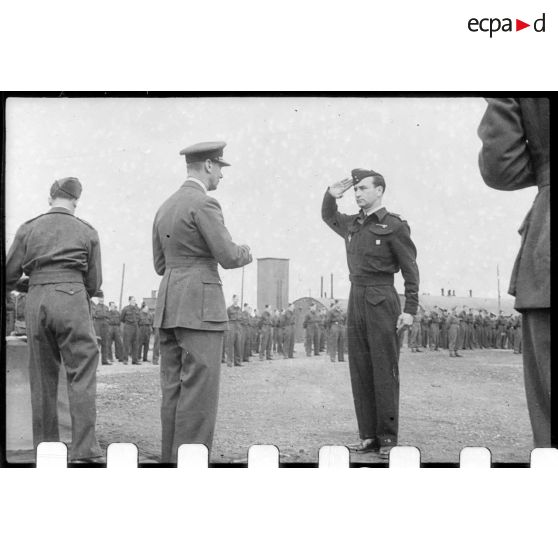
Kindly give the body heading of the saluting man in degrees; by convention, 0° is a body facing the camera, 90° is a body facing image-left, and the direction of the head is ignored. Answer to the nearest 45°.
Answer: approximately 45°

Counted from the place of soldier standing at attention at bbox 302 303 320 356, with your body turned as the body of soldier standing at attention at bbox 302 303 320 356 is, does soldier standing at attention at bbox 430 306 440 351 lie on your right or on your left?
on your left

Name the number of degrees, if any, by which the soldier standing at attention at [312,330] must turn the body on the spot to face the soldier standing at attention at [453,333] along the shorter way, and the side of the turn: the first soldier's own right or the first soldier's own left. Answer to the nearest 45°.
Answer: approximately 90° to the first soldier's own left

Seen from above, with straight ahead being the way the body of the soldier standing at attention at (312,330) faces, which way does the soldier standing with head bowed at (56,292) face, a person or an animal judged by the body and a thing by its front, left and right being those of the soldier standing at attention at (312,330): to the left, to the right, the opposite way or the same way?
the opposite way

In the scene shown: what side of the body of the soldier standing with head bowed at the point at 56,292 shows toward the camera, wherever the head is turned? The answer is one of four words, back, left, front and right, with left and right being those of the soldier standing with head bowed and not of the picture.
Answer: back

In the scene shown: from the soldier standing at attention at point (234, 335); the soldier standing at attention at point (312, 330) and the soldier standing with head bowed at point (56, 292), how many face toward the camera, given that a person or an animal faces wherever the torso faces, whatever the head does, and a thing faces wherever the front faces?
2
